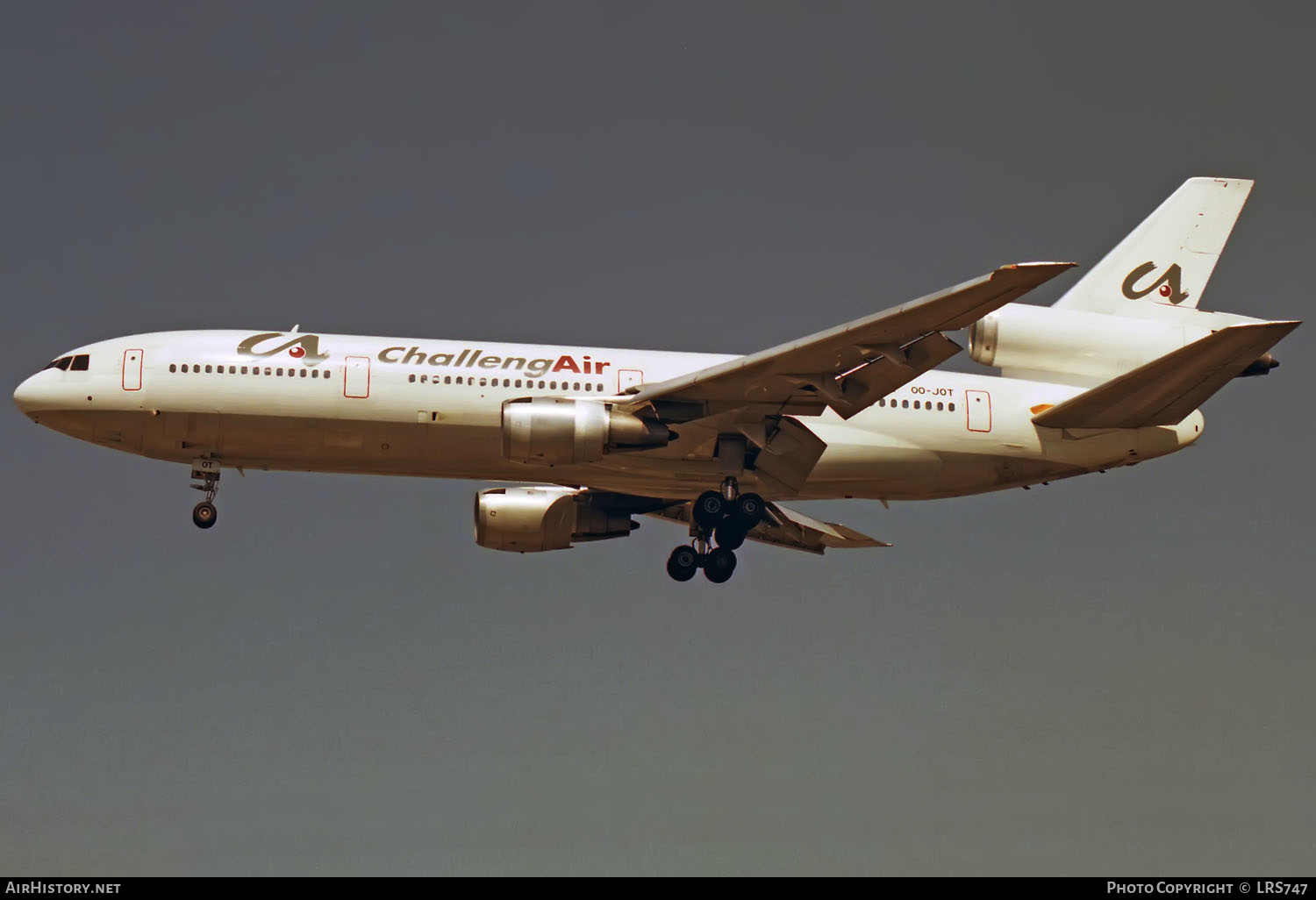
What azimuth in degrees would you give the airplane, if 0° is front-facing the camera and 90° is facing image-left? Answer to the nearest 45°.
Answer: approximately 90°
